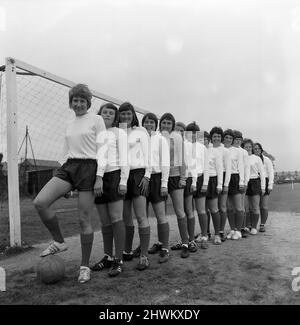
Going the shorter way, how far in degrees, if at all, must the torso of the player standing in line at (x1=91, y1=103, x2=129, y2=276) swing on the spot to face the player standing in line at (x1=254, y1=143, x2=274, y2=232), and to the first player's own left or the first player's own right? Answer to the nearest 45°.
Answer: approximately 180°

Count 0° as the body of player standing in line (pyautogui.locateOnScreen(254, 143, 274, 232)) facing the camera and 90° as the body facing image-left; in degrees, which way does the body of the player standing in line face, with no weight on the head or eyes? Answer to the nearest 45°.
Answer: approximately 45°

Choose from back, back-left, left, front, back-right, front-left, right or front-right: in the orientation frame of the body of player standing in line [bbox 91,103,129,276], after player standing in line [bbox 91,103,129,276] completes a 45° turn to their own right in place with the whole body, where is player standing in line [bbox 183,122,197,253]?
back-right

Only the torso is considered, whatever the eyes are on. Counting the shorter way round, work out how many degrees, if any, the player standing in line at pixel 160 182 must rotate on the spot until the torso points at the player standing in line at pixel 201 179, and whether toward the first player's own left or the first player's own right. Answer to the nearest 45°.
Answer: approximately 180°

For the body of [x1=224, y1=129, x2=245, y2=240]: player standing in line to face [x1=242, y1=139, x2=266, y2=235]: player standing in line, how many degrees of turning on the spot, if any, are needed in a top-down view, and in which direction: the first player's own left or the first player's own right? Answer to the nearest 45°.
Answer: approximately 180°
